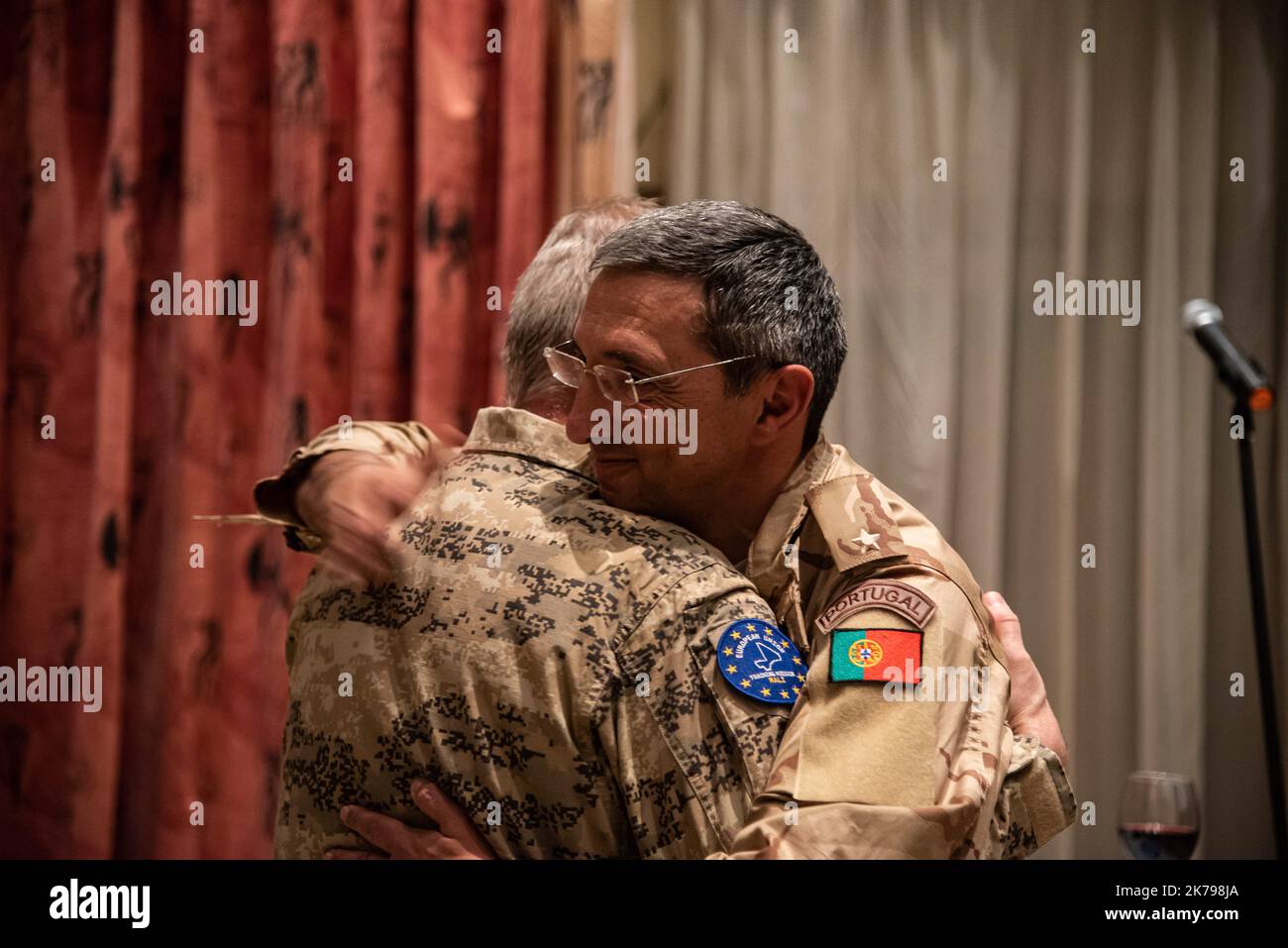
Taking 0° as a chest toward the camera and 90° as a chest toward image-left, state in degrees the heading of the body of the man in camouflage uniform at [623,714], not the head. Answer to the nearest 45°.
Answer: approximately 225°
